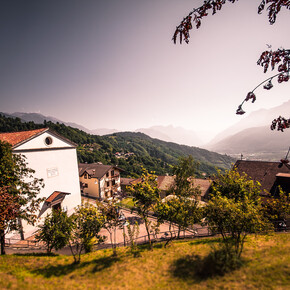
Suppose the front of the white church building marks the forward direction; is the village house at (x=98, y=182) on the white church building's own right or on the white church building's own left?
on the white church building's own left

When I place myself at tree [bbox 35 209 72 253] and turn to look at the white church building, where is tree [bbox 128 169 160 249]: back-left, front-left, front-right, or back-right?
back-right

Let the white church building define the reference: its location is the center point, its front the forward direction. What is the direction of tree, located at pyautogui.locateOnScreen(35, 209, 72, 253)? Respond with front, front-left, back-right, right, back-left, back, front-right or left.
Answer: front-right

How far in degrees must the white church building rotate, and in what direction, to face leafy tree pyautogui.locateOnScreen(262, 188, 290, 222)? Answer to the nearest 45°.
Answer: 0° — it already faces it
